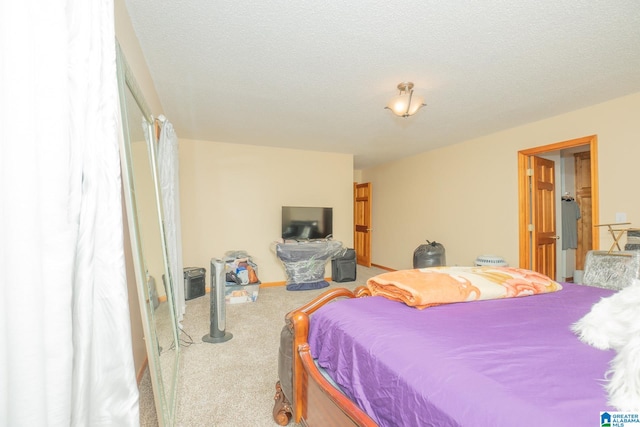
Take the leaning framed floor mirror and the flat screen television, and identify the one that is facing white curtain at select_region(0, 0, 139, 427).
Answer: the flat screen television

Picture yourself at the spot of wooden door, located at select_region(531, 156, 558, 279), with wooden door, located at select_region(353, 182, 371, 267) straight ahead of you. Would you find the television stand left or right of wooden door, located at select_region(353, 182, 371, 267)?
left

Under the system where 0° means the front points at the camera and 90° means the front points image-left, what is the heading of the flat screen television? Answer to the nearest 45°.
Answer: approximately 0°

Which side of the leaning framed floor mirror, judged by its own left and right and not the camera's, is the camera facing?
right

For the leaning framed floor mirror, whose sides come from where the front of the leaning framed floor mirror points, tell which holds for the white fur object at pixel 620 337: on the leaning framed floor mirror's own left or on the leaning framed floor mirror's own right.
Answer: on the leaning framed floor mirror's own right

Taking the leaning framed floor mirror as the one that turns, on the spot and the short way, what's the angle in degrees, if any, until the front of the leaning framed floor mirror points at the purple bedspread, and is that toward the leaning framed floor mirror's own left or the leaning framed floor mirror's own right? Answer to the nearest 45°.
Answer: approximately 45° to the leaning framed floor mirror's own right

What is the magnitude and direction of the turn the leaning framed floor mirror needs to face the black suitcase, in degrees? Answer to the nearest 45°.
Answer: approximately 45° to its left

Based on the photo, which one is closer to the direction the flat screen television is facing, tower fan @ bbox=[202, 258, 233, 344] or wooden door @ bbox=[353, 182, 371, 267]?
the tower fan

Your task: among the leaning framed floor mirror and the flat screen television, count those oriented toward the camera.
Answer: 1
